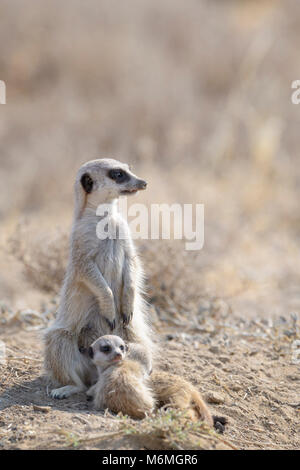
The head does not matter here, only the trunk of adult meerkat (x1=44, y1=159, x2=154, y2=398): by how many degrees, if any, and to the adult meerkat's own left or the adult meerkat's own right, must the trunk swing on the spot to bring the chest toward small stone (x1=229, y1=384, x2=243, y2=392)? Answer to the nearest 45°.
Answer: approximately 45° to the adult meerkat's own left

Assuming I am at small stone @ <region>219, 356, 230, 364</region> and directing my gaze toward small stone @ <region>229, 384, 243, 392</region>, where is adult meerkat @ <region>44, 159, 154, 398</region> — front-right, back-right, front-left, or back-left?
front-right

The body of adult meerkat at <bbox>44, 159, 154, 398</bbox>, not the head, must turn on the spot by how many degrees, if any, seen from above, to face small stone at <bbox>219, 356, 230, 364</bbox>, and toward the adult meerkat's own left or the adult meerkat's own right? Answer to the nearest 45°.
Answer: approximately 90° to the adult meerkat's own left

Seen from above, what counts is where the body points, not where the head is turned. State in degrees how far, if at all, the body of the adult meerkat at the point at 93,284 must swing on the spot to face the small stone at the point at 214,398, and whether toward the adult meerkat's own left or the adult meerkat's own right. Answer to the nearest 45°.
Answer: approximately 45° to the adult meerkat's own left

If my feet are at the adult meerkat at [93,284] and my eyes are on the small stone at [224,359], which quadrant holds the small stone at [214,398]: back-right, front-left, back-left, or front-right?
front-right

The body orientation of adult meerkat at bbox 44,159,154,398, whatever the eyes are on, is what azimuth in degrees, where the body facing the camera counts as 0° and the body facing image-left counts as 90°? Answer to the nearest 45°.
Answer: approximately 315°
